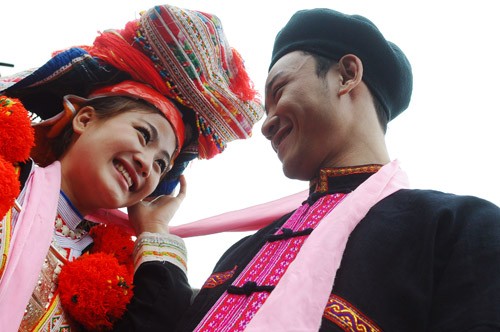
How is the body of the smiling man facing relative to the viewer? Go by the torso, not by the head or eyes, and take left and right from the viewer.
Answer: facing the viewer and to the left of the viewer

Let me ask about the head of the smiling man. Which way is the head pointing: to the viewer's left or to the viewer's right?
to the viewer's left
